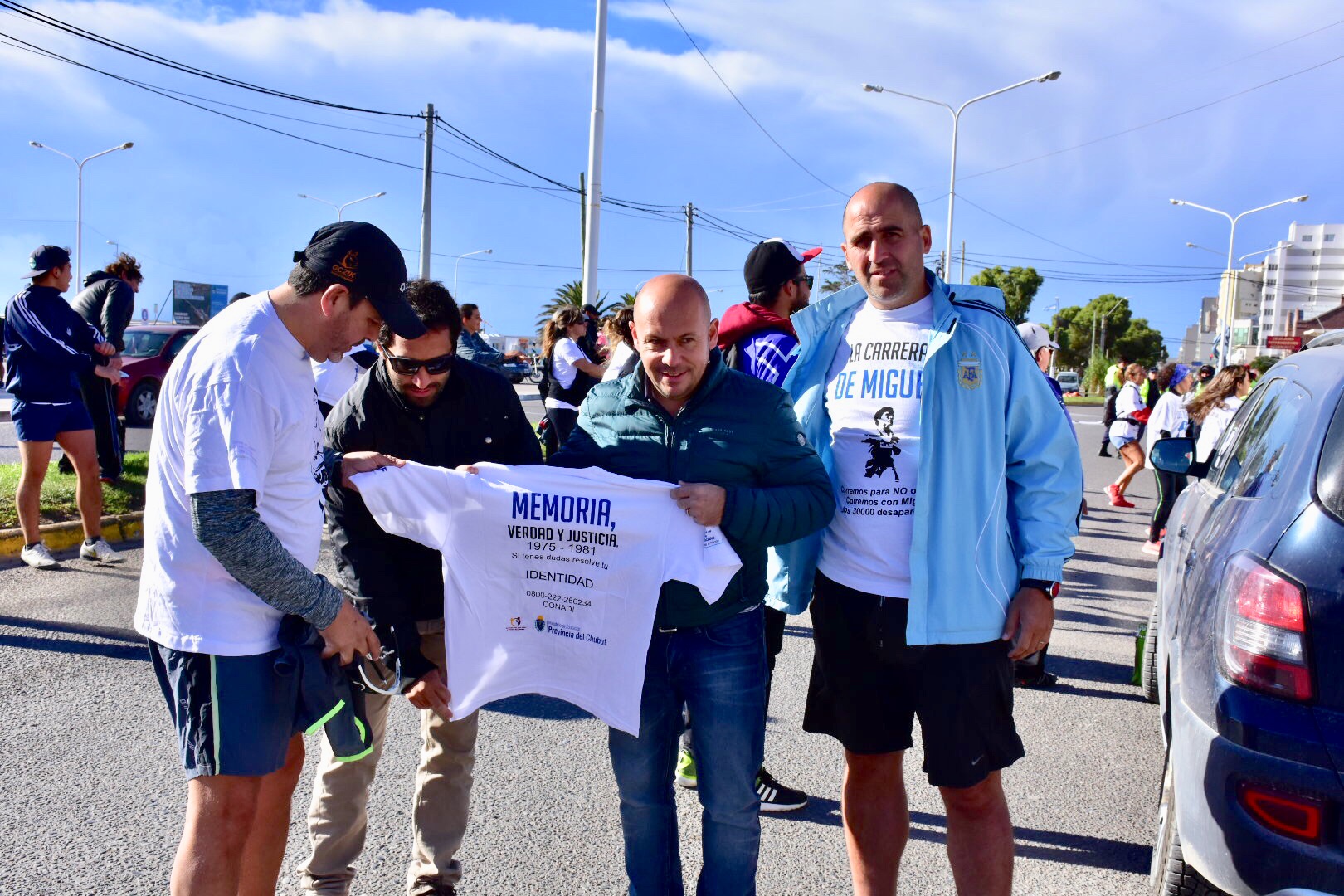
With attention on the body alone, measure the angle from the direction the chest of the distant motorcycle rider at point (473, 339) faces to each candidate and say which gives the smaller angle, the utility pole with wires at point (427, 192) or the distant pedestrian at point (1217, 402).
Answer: the distant pedestrian

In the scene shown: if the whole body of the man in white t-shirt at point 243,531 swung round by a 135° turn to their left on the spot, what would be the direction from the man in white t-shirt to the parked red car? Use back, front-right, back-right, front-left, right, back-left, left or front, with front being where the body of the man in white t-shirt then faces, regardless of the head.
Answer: front-right

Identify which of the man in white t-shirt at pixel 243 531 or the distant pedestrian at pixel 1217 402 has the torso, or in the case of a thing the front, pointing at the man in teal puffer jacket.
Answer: the man in white t-shirt

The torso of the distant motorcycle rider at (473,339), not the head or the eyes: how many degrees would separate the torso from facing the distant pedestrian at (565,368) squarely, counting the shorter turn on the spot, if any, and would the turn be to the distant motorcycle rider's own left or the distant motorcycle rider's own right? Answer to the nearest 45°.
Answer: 0° — they already face them

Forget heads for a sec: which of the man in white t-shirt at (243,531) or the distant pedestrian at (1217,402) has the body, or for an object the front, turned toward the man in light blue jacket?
the man in white t-shirt

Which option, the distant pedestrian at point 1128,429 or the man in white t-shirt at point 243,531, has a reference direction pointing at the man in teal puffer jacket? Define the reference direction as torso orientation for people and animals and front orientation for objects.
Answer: the man in white t-shirt

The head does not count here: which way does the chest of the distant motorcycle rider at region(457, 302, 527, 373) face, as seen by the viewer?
to the viewer's right

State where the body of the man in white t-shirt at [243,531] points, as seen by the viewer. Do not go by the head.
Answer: to the viewer's right

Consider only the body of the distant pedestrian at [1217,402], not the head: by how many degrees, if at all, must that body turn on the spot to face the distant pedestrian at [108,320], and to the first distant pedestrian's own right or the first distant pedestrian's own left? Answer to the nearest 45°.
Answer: approximately 135° to the first distant pedestrian's own right
